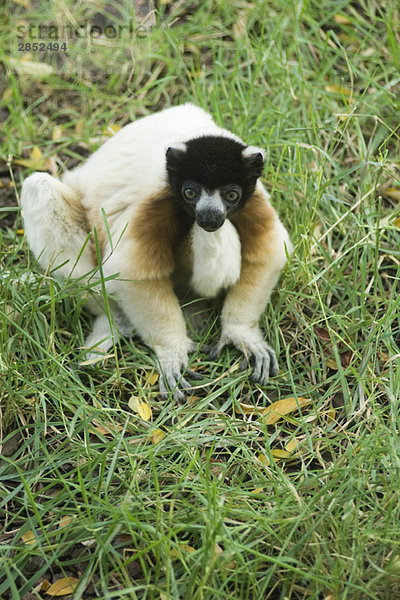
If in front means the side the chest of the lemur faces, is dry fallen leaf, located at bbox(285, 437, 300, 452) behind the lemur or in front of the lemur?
in front

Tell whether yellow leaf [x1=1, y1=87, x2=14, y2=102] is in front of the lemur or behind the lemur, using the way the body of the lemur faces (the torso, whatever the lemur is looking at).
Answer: behind

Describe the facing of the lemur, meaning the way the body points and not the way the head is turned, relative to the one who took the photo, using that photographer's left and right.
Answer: facing the viewer and to the right of the viewer

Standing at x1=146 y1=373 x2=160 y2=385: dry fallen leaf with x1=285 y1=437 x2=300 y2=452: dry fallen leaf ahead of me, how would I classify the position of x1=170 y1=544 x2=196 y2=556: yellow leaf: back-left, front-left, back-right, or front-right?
front-right

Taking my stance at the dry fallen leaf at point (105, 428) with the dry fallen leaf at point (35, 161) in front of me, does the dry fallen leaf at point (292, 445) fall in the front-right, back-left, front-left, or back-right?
back-right

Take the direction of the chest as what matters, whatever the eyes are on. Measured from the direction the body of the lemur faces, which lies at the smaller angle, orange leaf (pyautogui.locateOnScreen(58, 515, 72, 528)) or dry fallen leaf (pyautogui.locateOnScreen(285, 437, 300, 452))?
the dry fallen leaf

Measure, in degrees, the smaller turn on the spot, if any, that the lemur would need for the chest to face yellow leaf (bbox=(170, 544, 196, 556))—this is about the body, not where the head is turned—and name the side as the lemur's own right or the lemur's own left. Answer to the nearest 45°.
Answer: approximately 45° to the lemur's own right

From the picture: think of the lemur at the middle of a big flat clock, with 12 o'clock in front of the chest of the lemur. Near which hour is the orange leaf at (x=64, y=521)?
The orange leaf is roughly at 2 o'clock from the lemur.

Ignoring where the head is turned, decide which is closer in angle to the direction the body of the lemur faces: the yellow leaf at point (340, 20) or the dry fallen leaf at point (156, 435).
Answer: the dry fallen leaf

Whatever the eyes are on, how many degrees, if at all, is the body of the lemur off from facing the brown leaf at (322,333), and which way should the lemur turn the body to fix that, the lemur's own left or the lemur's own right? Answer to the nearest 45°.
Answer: approximately 45° to the lemur's own left

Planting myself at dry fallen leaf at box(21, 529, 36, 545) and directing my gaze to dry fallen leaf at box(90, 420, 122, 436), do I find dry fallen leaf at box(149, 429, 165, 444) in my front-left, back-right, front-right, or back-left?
front-right

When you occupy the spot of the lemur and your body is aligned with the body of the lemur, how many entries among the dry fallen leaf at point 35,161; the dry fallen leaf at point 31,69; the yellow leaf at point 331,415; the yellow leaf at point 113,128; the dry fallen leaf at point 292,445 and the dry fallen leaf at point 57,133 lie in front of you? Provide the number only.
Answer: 2

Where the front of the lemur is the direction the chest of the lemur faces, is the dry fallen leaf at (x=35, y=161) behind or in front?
behind

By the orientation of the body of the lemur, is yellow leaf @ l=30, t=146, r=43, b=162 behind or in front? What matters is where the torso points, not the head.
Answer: behind

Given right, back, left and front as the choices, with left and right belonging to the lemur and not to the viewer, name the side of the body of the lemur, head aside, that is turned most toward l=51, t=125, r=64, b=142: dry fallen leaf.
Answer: back
